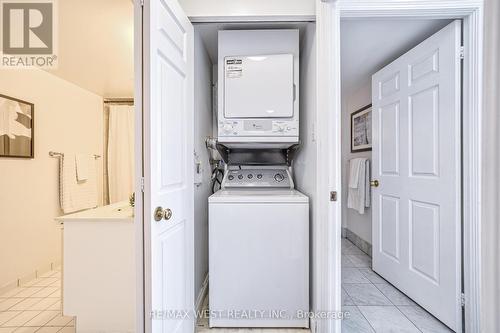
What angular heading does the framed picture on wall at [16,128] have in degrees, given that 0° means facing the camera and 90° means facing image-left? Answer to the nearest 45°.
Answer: approximately 315°

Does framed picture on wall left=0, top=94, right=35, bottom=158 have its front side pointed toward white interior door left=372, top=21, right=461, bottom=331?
yes

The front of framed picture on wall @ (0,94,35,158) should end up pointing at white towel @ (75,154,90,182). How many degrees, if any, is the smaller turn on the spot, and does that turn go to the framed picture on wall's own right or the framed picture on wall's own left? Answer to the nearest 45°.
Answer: approximately 90° to the framed picture on wall's own left

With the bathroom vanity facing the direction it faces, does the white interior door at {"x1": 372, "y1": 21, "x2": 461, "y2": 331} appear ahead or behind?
behind
